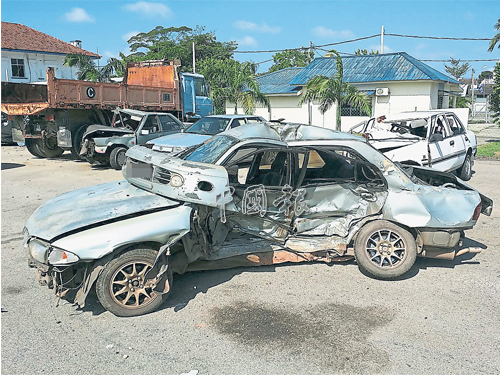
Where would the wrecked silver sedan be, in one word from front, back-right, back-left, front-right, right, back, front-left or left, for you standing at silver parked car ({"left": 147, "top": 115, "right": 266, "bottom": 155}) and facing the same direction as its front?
front-left

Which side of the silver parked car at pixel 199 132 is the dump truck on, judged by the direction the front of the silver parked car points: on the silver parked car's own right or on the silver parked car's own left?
on the silver parked car's own right

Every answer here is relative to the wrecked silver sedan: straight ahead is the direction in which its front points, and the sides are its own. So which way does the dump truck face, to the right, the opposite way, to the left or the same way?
the opposite way

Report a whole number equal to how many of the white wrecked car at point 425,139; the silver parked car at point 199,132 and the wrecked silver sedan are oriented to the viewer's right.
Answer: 0

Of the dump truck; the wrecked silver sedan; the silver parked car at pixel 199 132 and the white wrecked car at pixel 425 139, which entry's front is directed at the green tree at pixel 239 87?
the dump truck

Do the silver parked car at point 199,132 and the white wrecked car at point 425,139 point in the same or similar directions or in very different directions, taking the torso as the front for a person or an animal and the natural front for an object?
same or similar directions

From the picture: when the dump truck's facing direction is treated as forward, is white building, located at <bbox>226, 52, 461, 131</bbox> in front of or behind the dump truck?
in front

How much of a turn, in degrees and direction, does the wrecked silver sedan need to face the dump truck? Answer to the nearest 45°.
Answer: approximately 90° to its right

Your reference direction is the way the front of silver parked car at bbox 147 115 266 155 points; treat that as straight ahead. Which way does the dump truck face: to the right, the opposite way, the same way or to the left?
the opposite way

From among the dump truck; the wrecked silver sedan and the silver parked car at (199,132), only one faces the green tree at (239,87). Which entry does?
the dump truck

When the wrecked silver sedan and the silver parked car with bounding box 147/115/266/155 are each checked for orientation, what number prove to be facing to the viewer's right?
0

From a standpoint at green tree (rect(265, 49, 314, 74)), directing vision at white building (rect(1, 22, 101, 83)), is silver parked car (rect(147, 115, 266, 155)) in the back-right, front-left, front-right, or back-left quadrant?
front-left
